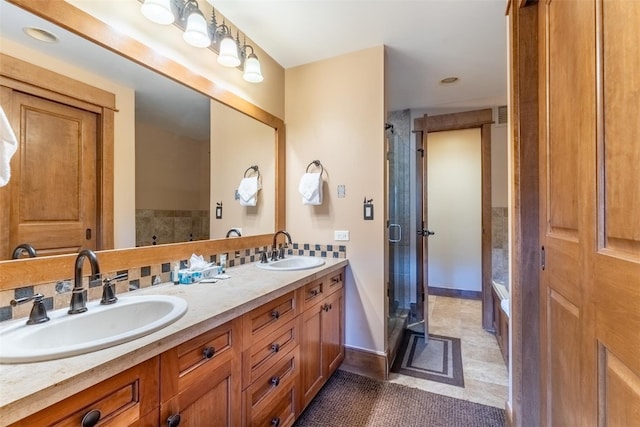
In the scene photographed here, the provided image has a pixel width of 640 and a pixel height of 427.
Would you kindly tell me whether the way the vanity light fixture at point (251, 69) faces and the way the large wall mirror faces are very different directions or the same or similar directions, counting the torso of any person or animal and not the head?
same or similar directions

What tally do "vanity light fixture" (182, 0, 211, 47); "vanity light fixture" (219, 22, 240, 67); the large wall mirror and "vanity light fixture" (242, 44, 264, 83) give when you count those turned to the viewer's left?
0

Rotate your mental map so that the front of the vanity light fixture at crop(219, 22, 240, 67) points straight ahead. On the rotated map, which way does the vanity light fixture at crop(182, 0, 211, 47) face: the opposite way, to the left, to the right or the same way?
the same way

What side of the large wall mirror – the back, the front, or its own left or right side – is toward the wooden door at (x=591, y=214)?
front
